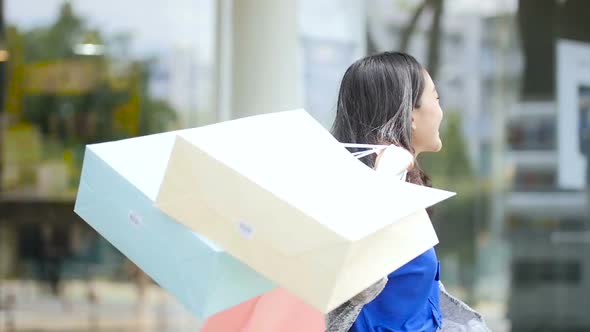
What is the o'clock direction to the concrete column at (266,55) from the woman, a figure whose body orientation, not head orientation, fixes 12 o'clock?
The concrete column is roughly at 10 o'clock from the woman.

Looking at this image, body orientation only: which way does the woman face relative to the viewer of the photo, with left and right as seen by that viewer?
facing away from the viewer and to the right of the viewer

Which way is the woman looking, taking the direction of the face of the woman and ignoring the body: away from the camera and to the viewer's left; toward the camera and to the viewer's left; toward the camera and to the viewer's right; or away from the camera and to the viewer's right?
away from the camera and to the viewer's right
